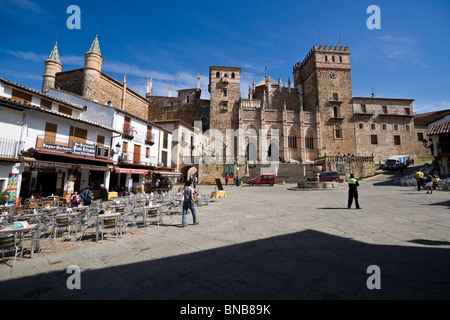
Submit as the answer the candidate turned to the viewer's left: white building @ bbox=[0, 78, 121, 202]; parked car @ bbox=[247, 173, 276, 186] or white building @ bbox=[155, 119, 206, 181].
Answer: the parked car

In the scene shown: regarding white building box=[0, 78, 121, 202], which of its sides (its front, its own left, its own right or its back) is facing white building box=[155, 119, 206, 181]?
left

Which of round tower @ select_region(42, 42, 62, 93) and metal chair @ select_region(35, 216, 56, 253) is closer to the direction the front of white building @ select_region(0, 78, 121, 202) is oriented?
the metal chair

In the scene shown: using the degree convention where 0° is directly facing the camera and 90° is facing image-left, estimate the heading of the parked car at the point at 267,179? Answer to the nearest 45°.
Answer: approximately 90°

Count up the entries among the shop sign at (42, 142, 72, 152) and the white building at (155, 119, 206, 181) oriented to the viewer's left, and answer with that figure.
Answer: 0

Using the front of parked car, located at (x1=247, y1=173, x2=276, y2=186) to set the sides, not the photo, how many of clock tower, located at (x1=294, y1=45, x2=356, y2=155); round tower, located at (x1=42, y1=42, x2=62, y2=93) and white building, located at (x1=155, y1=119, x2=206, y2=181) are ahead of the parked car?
2

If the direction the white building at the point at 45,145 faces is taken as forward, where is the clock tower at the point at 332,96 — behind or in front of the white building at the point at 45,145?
in front

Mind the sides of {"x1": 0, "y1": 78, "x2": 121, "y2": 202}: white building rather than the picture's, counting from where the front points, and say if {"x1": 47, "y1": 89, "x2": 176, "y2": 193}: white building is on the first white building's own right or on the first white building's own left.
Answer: on the first white building's own left

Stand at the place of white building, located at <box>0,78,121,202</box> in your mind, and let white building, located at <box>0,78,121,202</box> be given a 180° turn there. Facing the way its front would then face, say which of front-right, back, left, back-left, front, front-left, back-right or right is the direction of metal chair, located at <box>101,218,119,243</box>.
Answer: back-left

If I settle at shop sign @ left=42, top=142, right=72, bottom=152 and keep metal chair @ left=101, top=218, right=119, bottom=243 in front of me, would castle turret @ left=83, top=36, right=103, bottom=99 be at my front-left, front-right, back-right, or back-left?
back-left

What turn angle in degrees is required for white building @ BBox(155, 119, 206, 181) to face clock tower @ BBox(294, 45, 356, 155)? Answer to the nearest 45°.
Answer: approximately 45° to its left

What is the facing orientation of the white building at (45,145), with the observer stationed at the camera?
facing the viewer and to the right of the viewer

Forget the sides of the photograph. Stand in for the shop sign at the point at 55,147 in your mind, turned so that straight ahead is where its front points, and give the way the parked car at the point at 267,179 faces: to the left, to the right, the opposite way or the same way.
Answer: the opposite way
